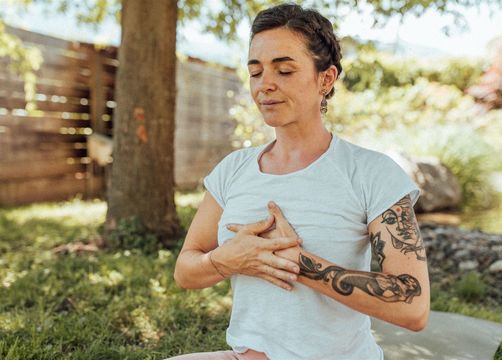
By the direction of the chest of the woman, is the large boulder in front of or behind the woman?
behind

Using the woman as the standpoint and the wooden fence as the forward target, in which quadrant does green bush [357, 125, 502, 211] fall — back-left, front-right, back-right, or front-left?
front-right

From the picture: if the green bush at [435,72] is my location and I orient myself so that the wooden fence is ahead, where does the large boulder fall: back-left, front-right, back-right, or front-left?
front-left

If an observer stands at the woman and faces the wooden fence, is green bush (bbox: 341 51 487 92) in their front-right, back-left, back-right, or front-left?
front-right

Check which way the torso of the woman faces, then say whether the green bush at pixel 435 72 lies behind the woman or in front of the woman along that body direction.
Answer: behind

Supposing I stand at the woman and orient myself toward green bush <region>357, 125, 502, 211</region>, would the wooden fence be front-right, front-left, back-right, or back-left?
front-left

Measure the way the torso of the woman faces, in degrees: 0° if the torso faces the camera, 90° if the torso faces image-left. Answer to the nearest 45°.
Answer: approximately 45°

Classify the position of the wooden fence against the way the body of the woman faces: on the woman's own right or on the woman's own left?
on the woman's own right
